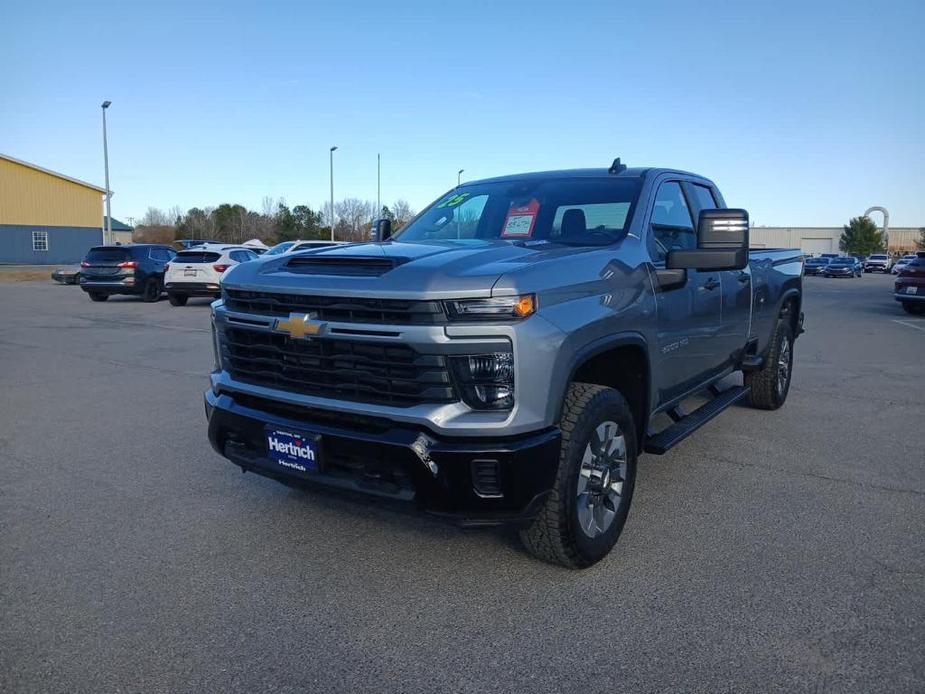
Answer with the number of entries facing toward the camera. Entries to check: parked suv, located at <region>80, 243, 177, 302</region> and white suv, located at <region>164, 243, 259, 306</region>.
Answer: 0

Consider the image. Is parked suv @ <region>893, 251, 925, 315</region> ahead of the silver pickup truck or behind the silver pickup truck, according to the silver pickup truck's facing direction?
behind

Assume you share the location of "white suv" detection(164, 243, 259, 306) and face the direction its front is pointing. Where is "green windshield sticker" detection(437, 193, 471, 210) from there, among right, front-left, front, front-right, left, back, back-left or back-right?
back-right

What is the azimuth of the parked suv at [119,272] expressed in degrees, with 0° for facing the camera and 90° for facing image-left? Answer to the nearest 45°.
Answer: approximately 225°

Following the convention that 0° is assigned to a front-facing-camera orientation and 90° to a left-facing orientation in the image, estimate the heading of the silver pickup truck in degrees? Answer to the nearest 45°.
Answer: approximately 45°

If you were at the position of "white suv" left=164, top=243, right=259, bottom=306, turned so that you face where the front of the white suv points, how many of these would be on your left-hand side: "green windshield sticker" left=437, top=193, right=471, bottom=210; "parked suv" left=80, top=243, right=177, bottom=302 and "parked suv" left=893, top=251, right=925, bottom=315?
1

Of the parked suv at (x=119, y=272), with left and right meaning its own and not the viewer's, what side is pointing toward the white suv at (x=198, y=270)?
right

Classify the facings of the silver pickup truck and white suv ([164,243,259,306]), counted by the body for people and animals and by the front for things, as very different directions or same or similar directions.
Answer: very different directions

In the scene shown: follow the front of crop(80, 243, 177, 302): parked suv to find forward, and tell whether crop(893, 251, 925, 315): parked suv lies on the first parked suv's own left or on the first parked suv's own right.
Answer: on the first parked suv's own right

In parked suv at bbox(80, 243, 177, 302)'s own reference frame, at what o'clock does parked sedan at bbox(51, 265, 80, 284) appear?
The parked sedan is roughly at 10 o'clock from the parked suv.

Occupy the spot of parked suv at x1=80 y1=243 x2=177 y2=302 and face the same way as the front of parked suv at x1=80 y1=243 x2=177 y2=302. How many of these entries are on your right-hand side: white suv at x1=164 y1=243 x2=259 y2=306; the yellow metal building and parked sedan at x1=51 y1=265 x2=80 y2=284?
1

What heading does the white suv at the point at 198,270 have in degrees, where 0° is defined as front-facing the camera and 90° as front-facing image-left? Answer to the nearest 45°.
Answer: approximately 225°

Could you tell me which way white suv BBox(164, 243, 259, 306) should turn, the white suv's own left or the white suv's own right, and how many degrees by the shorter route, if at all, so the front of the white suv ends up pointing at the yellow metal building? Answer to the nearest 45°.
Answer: approximately 45° to the white suv's own left
